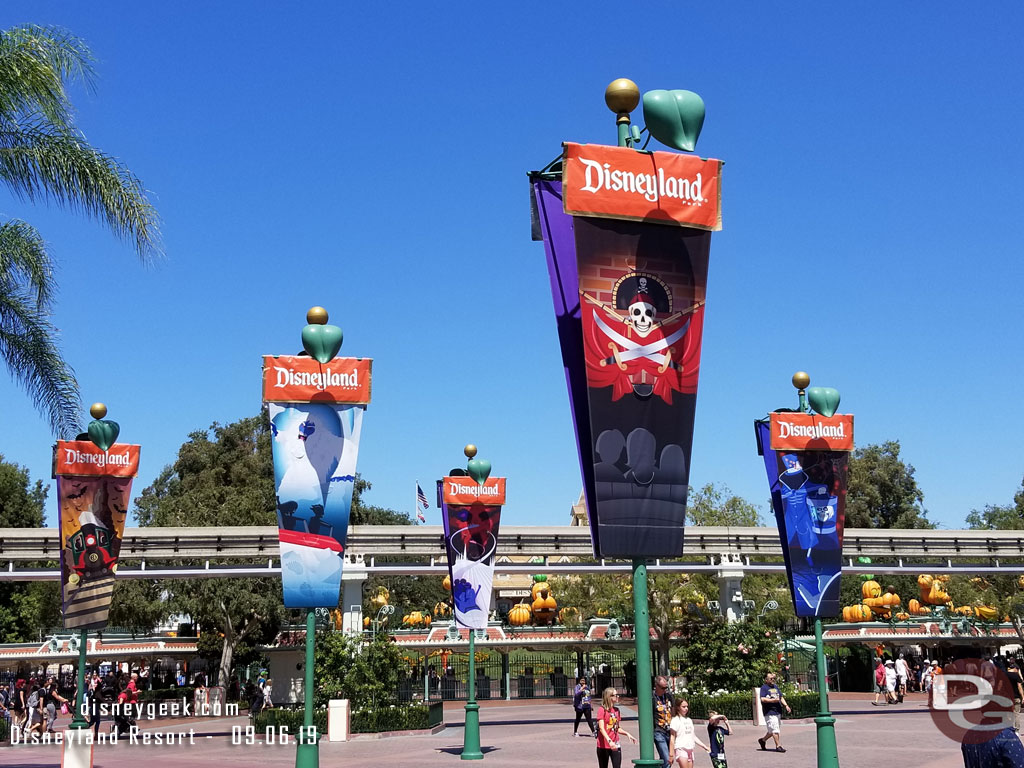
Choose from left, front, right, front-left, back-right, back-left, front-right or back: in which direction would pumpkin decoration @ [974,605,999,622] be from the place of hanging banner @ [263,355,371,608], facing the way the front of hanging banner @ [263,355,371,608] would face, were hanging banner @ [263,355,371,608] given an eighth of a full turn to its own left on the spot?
left

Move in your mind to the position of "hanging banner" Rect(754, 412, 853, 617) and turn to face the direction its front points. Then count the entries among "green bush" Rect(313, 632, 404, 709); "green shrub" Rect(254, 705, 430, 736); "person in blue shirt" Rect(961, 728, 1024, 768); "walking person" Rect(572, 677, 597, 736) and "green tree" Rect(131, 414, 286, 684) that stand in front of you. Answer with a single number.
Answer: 1

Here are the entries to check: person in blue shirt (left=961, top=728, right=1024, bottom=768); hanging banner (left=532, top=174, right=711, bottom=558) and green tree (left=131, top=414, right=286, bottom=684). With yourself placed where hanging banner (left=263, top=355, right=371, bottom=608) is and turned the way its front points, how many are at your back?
1

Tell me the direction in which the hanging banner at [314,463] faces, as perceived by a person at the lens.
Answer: facing the viewer

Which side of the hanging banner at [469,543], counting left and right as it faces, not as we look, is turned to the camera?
front

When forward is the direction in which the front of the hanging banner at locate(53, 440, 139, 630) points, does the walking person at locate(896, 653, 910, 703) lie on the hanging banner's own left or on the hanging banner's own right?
on the hanging banner's own left

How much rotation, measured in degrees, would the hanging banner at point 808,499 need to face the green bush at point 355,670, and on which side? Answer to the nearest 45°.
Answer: approximately 135° to its right

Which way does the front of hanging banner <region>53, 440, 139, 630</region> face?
toward the camera

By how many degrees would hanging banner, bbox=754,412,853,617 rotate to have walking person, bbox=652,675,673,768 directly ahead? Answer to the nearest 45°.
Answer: approximately 45° to its right

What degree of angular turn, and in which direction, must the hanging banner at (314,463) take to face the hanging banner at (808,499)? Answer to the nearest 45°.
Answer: approximately 90° to its left
